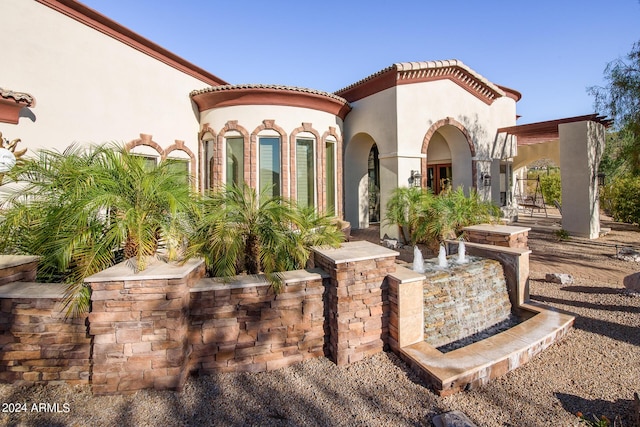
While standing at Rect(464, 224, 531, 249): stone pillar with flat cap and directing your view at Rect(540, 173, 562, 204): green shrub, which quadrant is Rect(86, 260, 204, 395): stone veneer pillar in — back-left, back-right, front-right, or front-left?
back-left

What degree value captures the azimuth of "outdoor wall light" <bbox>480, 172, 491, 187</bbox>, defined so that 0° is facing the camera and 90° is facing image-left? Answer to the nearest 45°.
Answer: approximately 315°

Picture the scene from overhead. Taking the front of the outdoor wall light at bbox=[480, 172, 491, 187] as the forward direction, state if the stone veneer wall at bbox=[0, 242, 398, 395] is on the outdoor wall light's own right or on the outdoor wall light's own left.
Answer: on the outdoor wall light's own right

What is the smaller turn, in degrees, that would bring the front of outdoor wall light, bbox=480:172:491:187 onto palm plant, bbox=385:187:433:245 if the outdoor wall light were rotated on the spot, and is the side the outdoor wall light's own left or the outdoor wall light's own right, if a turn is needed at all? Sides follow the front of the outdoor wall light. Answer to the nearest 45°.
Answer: approximately 90° to the outdoor wall light's own right

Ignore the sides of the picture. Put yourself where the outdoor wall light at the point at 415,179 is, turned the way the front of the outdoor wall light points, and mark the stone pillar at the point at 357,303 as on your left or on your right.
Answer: on your right

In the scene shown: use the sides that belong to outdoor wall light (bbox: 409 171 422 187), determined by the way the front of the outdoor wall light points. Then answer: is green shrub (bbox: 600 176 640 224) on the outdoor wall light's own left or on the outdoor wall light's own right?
on the outdoor wall light's own left

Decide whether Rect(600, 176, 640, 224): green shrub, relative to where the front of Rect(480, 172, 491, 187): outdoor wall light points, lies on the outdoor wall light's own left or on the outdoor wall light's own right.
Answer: on the outdoor wall light's own left

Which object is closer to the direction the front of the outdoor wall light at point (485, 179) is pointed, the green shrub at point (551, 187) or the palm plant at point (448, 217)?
the palm plant

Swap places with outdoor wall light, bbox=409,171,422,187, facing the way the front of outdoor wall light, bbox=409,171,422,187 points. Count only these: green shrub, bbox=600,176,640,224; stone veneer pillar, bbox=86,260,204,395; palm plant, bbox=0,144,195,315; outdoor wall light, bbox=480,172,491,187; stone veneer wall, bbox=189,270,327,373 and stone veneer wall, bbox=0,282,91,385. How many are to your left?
2

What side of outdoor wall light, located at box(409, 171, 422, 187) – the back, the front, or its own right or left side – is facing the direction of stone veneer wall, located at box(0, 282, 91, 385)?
right

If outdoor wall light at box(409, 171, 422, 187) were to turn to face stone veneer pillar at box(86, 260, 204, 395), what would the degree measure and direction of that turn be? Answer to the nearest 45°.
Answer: approximately 45° to its right

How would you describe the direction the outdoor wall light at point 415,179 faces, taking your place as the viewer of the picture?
facing the viewer and to the right of the viewer

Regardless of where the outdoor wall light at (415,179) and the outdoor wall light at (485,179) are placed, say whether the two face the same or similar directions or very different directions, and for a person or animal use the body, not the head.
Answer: same or similar directions

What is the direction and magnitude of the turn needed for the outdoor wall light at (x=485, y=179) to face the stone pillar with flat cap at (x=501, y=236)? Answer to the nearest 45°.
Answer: approximately 45° to its right

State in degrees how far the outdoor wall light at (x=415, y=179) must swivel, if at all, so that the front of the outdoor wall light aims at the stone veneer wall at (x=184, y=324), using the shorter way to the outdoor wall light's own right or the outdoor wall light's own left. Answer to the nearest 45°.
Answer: approximately 45° to the outdoor wall light's own right

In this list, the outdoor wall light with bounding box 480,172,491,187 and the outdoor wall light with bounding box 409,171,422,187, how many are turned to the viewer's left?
0

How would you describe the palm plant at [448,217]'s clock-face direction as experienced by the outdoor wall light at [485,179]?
The palm plant is roughly at 2 o'clock from the outdoor wall light.
